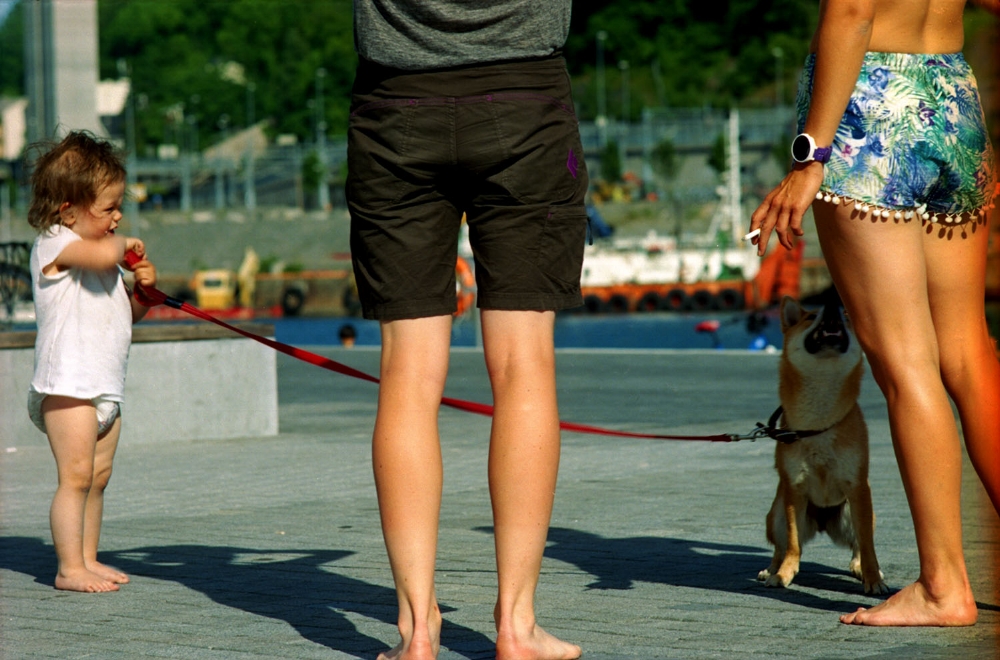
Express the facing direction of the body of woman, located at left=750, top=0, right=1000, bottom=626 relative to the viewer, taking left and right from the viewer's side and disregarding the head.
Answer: facing away from the viewer and to the left of the viewer

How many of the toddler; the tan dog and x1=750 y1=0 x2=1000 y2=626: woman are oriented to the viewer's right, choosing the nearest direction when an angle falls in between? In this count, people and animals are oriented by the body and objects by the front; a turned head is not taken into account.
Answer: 1

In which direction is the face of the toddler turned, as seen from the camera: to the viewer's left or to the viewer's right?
to the viewer's right

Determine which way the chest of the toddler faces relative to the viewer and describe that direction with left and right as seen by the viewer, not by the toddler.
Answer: facing to the right of the viewer

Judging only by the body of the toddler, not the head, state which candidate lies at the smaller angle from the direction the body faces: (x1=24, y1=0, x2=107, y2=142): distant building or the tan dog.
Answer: the tan dog

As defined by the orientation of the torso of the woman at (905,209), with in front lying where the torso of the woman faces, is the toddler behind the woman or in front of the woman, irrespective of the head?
in front

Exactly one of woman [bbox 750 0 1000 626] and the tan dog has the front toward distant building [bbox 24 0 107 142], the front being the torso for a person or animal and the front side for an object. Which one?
the woman

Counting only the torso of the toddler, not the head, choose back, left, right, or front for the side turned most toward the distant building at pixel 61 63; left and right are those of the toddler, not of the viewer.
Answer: left

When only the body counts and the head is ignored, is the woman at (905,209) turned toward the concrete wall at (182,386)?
yes

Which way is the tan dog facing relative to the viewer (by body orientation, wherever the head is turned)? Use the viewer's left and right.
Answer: facing the viewer

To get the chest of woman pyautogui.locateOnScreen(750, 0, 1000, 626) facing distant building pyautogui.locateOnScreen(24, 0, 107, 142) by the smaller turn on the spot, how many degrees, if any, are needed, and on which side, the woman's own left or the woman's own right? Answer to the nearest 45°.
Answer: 0° — they already face it

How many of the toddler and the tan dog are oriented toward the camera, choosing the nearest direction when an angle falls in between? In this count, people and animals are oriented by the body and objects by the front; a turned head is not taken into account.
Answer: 1

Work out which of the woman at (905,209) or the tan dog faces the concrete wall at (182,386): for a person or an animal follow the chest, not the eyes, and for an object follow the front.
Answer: the woman
